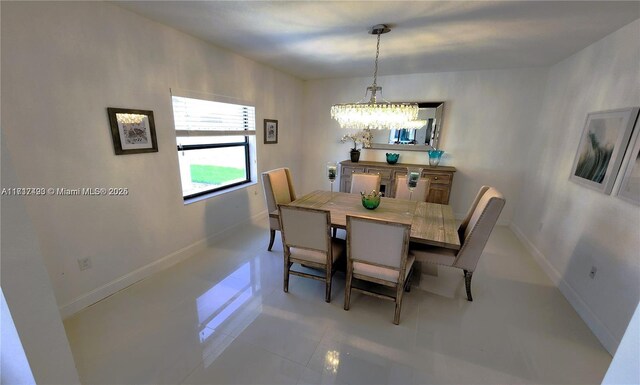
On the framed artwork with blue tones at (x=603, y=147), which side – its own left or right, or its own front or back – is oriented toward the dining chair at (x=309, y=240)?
front

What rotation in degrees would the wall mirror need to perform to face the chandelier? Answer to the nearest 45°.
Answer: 0° — it already faces it

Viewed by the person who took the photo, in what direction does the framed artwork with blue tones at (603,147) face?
facing the viewer and to the left of the viewer

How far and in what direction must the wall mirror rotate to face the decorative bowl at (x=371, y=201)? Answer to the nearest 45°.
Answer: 0° — it already faces it

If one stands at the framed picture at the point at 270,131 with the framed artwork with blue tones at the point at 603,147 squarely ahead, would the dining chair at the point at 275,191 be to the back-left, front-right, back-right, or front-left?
front-right

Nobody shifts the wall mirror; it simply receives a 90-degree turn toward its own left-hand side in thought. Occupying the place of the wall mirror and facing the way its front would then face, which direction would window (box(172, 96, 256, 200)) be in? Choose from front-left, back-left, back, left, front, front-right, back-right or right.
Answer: back-right

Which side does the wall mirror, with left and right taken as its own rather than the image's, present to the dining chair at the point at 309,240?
front

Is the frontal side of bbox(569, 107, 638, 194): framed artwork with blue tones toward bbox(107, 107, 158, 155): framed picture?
yes

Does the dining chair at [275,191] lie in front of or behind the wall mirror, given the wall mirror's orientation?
in front

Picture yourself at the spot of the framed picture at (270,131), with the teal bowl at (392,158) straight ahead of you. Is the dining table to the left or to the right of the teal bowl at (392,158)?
right

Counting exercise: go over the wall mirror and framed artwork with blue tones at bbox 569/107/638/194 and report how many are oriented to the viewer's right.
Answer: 0

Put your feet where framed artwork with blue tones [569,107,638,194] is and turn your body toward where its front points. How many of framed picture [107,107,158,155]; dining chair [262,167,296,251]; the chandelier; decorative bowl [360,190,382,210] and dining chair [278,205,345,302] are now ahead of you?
5

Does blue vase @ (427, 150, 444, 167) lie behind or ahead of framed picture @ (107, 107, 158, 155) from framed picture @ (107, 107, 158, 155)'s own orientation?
ahead

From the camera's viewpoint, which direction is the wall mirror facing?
toward the camera

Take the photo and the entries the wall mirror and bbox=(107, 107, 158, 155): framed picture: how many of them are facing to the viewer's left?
0

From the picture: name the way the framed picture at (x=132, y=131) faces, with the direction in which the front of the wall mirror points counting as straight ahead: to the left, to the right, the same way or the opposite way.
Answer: to the left

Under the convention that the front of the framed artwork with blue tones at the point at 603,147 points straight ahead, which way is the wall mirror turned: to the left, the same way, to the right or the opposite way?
to the left

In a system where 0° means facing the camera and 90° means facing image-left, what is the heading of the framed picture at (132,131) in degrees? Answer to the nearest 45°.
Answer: approximately 315°

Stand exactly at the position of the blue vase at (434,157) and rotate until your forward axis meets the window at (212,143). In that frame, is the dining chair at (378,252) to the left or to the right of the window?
left
